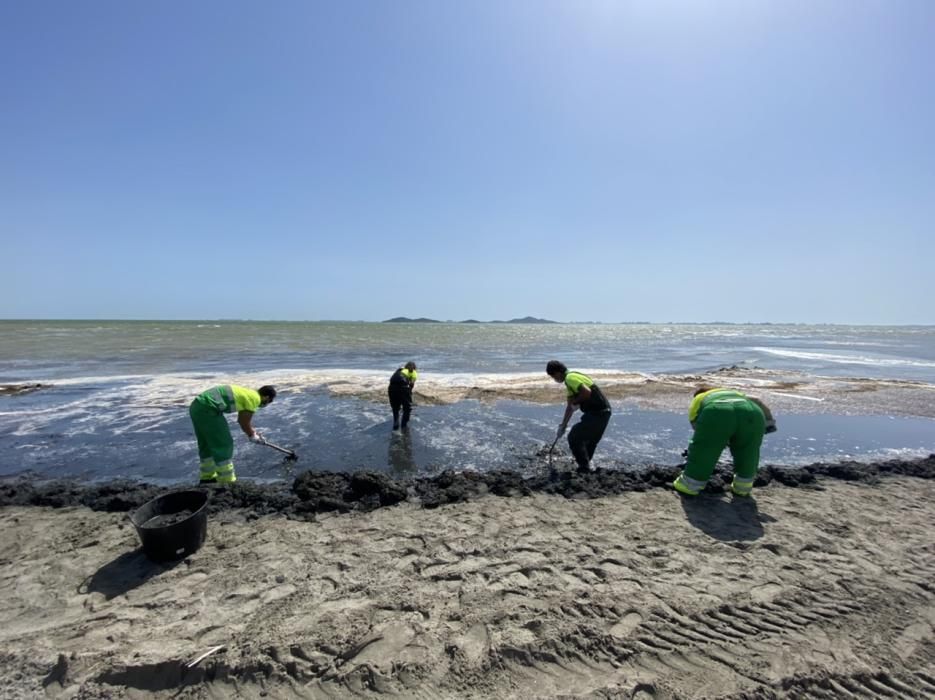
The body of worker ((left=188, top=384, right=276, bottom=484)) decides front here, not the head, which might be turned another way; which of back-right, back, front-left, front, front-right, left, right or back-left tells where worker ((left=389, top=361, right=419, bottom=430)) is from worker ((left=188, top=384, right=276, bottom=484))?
front-left

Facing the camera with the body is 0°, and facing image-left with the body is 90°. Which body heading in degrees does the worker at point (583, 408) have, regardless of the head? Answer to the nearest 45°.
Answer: approximately 90°

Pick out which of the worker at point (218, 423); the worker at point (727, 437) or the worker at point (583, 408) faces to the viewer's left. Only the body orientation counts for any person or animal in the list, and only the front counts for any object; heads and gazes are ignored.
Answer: the worker at point (583, 408)

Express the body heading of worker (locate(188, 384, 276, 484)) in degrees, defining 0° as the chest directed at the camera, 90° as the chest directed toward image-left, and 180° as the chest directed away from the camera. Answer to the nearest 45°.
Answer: approximately 270°

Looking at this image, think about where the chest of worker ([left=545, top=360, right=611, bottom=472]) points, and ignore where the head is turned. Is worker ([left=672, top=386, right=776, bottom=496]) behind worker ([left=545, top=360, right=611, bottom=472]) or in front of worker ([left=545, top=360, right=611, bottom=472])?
behind

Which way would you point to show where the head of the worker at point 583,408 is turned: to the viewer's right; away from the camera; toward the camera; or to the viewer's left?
to the viewer's left

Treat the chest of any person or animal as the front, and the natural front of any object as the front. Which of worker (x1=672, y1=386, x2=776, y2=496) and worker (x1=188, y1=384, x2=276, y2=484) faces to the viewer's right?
worker (x1=188, y1=384, x2=276, y2=484)

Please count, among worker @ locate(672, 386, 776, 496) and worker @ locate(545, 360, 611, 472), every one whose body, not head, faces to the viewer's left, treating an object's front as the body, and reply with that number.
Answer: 1

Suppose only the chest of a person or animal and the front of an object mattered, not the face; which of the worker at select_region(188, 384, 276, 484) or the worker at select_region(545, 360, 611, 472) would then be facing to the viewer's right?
the worker at select_region(188, 384, 276, 484)
